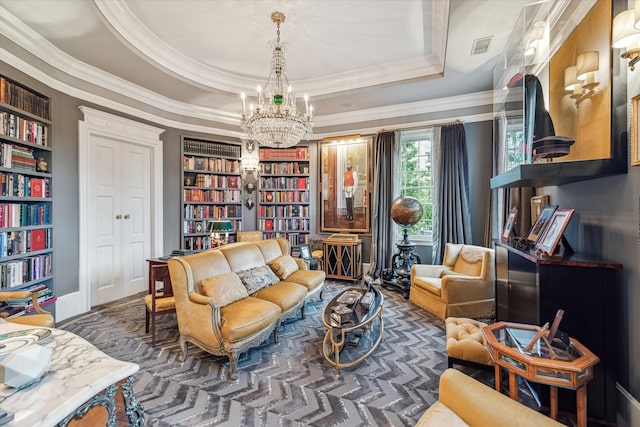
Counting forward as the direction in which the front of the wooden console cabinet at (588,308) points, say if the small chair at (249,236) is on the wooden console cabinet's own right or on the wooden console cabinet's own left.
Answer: on the wooden console cabinet's own right

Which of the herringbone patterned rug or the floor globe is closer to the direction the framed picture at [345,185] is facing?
the herringbone patterned rug

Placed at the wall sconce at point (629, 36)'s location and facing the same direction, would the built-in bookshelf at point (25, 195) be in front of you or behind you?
in front

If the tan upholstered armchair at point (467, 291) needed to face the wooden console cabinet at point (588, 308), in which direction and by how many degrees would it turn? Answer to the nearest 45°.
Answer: approximately 90° to its left

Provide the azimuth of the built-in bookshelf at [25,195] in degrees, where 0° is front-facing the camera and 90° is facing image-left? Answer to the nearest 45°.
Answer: approximately 315°

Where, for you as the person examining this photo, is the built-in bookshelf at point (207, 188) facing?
facing the viewer and to the right of the viewer

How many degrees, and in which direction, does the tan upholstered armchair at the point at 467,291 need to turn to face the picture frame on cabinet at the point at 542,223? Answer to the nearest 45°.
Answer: approximately 90° to its left

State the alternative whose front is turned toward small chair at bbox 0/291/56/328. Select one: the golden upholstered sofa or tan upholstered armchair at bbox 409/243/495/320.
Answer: the tan upholstered armchair

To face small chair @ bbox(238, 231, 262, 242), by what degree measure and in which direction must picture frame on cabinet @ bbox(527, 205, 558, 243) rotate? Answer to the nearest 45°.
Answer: approximately 45° to its right

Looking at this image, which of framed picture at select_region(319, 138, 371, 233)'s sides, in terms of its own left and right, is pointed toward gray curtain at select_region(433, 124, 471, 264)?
left

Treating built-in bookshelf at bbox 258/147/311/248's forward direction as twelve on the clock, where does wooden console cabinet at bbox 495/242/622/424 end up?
The wooden console cabinet is roughly at 11 o'clock from the built-in bookshelf.

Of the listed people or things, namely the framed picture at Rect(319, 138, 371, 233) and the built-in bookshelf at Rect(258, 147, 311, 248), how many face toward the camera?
2

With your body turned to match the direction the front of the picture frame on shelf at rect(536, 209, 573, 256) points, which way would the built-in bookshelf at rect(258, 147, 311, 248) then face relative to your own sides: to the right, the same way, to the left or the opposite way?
to the left
